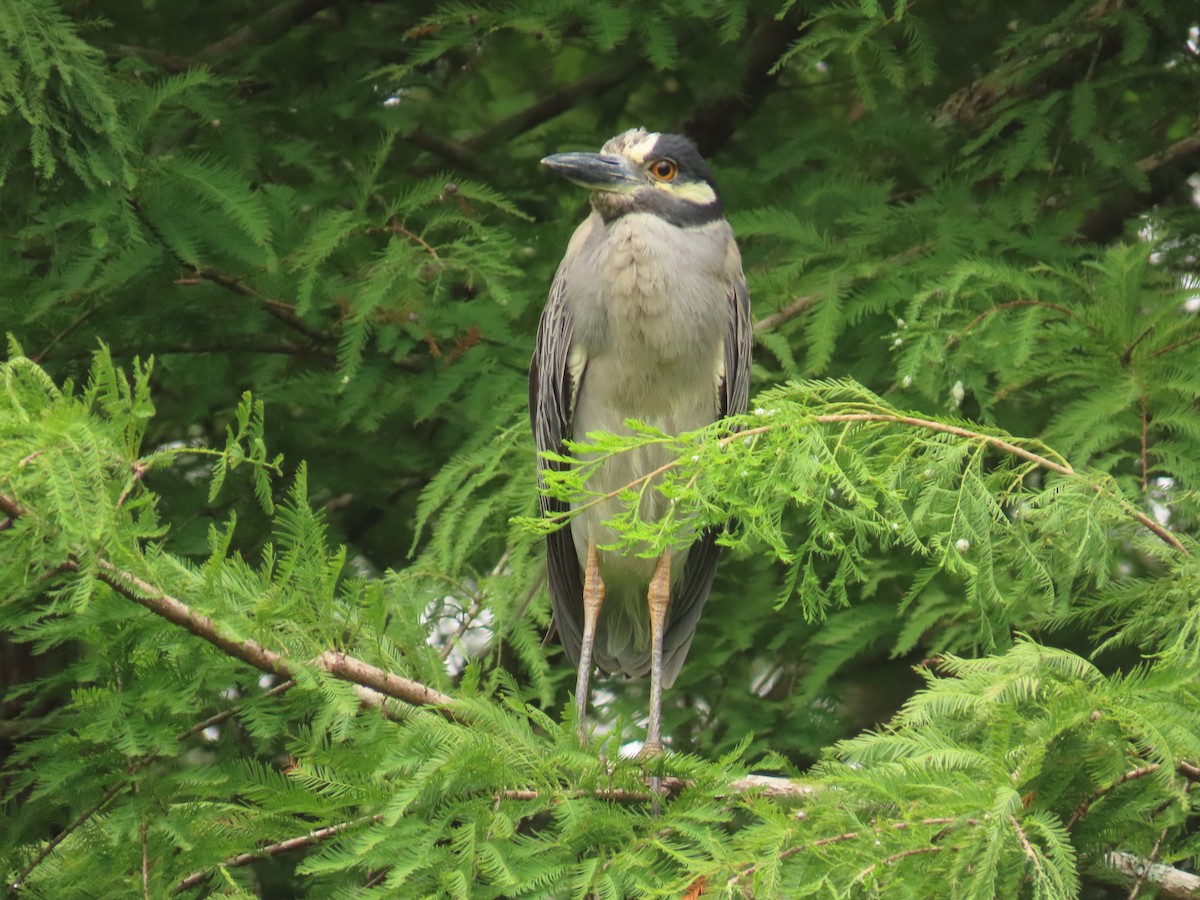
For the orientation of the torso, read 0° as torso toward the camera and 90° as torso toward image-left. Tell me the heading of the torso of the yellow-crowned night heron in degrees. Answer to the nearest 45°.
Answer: approximately 0°

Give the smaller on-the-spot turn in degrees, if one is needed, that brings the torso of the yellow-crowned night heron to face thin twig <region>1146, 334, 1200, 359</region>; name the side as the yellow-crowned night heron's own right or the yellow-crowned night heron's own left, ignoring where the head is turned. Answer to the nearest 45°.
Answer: approximately 90° to the yellow-crowned night heron's own left

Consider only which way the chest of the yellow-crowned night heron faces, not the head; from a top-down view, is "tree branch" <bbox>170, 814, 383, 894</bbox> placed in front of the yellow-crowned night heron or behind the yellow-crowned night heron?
in front

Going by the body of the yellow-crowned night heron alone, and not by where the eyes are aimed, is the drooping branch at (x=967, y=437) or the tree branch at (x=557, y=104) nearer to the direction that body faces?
the drooping branch

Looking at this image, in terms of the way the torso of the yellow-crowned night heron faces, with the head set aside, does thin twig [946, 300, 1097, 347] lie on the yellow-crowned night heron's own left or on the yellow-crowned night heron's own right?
on the yellow-crowned night heron's own left

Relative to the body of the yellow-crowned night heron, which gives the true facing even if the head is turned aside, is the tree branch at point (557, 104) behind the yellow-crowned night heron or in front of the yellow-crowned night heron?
behind

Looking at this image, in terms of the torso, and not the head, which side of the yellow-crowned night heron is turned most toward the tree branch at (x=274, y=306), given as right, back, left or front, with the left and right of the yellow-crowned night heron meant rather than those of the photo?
right

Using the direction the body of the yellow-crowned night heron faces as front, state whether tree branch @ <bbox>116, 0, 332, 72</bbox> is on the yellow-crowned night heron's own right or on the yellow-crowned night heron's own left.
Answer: on the yellow-crowned night heron's own right

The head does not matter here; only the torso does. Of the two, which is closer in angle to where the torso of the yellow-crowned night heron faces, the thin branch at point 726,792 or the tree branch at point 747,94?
the thin branch
